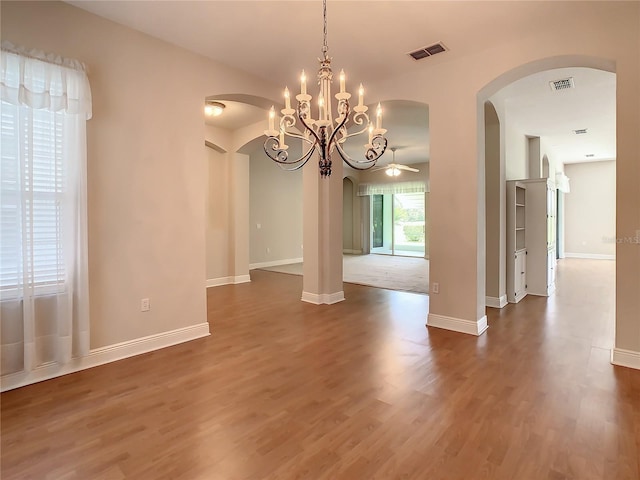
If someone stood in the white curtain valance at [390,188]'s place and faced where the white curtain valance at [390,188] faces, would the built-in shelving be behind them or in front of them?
in front

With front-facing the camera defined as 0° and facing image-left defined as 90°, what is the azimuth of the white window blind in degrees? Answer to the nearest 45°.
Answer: approximately 315°

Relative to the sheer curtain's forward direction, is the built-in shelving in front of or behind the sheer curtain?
in front

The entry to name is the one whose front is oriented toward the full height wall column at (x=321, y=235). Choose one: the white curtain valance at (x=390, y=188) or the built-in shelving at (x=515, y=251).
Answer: the white curtain valance

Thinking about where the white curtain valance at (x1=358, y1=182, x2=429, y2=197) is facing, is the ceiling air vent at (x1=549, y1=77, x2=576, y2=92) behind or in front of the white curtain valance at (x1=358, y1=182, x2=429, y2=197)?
in front

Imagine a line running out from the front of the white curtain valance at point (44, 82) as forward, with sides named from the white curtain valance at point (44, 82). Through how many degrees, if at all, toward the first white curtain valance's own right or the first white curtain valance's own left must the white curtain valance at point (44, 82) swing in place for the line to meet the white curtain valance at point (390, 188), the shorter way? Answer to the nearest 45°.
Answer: approximately 90° to the first white curtain valance's own left
